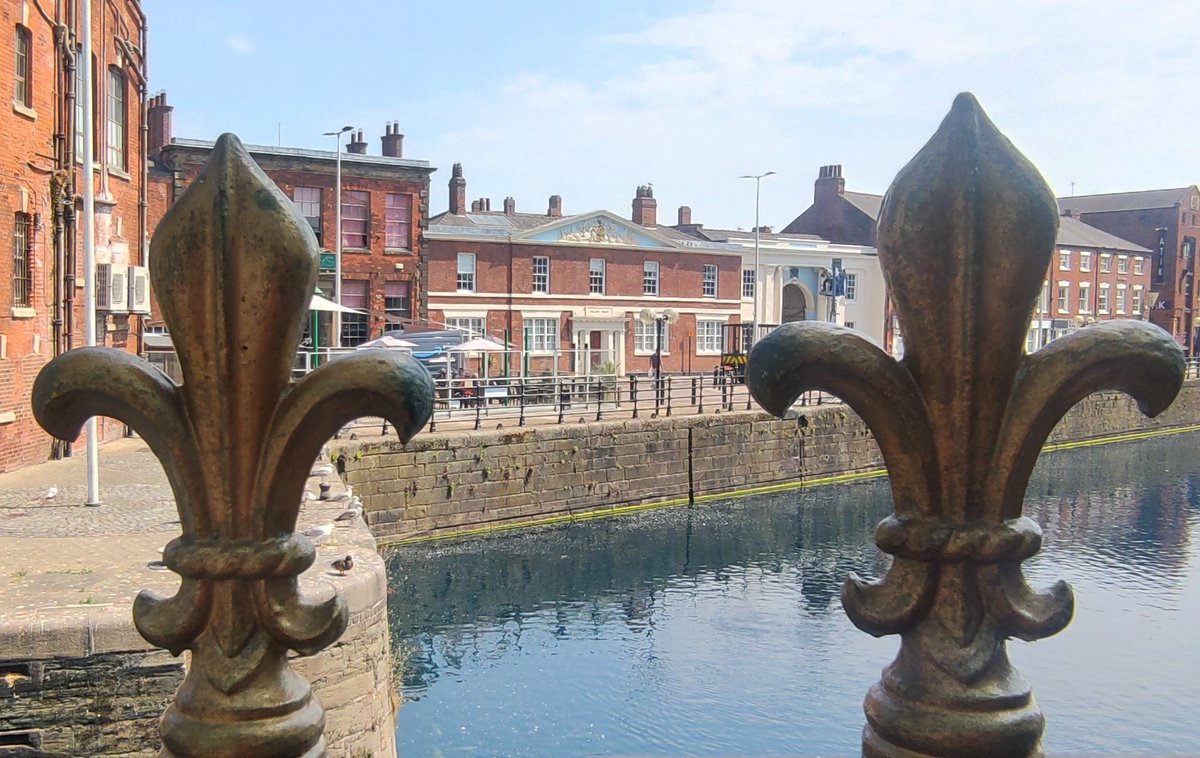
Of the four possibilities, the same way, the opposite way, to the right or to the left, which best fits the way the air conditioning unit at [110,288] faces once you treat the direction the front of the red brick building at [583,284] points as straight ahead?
to the left

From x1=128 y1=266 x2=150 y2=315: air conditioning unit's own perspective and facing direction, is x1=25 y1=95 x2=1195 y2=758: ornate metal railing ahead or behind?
ahead

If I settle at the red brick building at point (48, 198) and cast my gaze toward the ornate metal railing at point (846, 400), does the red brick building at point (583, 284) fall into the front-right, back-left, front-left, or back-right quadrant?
back-left

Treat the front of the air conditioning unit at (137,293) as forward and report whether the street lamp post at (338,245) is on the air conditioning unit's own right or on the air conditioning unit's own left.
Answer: on the air conditioning unit's own left

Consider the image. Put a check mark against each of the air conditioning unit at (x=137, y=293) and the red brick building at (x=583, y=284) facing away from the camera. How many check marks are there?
0

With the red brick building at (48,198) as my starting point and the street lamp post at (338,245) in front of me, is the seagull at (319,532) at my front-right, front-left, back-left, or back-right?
back-right

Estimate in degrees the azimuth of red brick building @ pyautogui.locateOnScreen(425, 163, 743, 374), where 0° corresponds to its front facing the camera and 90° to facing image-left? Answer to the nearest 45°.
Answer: approximately 0°

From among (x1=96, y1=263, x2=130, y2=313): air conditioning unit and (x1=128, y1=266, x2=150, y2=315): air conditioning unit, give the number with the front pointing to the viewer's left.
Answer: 0

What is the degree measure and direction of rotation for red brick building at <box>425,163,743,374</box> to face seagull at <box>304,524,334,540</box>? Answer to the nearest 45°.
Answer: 0° — it already faces it

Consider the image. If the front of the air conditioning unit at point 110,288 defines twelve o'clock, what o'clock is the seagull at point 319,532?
The seagull is roughly at 1 o'clock from the air conditioning unit.

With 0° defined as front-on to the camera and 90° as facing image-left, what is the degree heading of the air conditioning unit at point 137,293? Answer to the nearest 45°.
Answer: approximately 315°

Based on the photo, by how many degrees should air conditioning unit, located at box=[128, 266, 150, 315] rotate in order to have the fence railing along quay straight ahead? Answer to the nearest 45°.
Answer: approximately 45° to its left

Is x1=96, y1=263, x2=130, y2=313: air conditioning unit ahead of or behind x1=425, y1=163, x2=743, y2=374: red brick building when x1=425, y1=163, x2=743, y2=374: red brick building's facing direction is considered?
ahead

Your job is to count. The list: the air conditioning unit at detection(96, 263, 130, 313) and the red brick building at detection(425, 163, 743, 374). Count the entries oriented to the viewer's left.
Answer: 0

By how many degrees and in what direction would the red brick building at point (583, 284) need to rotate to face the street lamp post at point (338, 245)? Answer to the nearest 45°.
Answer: approximately 45° to its right
